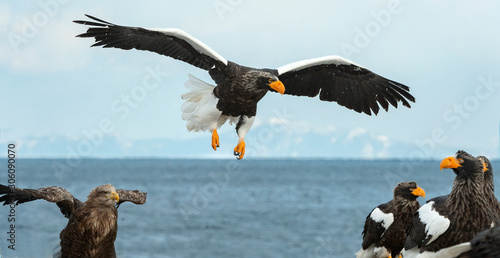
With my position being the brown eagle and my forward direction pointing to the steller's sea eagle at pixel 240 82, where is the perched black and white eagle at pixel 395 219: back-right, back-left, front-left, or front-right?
front-right

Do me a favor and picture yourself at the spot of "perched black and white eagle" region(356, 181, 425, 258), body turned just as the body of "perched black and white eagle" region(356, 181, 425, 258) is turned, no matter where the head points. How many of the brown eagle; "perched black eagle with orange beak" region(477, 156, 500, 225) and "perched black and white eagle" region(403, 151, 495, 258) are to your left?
0

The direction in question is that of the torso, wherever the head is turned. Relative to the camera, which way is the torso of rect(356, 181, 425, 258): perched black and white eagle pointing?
to the viewer's right

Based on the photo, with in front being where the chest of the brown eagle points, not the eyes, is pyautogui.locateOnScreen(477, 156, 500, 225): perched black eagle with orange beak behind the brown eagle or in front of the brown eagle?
in front

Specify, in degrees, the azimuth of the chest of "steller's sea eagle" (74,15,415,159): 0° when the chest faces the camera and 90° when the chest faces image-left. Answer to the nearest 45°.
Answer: approximately 315°

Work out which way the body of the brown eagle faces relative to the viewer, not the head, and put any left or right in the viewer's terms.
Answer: facing the viewer and to the right of the viewer

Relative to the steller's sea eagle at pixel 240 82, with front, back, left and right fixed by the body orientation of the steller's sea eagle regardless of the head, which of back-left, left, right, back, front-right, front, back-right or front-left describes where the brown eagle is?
right

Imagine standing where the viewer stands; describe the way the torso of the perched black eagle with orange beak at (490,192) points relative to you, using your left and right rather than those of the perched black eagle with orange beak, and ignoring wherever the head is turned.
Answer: facing to the left of the viewer

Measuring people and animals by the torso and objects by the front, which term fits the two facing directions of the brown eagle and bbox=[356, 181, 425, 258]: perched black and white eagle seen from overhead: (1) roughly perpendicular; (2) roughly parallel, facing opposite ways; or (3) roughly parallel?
roughly parallel
